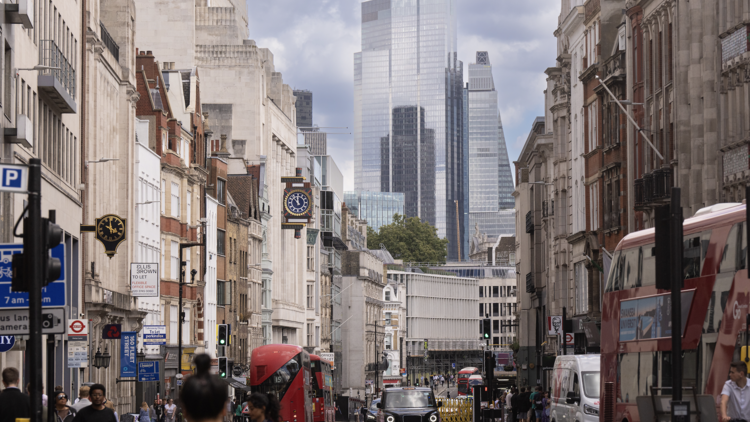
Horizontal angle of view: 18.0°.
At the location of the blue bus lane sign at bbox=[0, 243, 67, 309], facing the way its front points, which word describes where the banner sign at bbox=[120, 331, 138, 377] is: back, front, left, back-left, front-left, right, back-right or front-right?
back

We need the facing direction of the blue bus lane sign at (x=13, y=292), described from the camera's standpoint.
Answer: facing the viewer

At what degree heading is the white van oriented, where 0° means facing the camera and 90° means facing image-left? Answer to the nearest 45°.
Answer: approximately 315°

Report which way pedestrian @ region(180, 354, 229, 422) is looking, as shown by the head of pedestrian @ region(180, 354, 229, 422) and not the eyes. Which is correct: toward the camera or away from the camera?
away from the camera

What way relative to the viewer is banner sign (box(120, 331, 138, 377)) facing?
toward the camera

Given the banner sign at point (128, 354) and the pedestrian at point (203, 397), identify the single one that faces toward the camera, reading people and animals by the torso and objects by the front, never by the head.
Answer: the banner sign

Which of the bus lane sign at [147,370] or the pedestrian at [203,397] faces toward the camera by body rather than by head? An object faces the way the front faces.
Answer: the bus lane sign

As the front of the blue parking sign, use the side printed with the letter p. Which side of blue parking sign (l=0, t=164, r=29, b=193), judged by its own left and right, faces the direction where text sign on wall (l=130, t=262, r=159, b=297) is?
back
